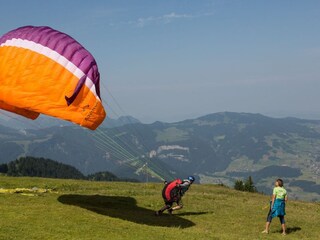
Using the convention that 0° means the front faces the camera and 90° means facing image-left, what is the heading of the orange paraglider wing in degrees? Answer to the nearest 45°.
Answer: approximately 225°
